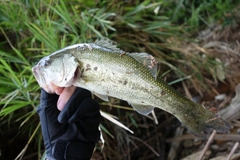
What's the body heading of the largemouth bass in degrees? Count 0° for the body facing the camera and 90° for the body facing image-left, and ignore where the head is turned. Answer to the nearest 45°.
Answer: approximately 90°
